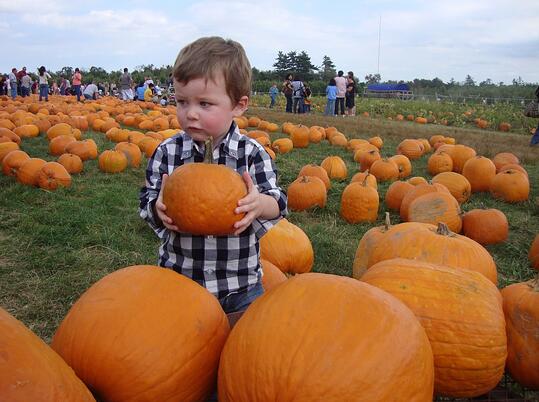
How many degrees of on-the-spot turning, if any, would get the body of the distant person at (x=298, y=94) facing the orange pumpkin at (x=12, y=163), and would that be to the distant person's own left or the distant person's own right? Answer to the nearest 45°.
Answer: approximately 180°

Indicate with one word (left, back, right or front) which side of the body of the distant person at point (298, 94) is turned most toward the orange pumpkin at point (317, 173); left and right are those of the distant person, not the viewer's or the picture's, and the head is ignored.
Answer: back

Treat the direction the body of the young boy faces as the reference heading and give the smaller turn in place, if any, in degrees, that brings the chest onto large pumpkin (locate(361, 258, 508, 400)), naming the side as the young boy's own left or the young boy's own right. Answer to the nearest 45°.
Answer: approximately 45° to the young boy's own left

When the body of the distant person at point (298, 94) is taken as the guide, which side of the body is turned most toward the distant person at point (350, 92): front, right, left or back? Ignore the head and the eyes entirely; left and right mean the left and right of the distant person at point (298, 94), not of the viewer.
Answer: right

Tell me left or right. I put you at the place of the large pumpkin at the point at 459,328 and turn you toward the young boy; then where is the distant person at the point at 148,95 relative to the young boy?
right

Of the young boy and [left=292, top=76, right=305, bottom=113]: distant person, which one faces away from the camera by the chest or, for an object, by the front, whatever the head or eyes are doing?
the distant person

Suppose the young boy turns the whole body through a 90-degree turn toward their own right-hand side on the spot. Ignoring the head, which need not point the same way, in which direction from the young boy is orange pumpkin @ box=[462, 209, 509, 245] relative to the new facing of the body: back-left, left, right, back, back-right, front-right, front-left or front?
back-right

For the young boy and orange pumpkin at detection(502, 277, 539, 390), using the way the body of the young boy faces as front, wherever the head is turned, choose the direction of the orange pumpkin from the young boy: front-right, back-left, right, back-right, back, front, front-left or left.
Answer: front-left

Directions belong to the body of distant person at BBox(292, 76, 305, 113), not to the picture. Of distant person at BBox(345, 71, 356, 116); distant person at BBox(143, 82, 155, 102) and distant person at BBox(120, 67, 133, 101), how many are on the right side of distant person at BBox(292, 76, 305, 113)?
1

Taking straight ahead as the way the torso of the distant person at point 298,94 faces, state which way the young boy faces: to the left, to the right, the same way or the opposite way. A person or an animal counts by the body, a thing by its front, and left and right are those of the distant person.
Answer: the opposite way

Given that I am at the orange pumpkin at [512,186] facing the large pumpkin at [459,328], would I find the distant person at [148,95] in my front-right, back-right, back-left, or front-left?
back-right
